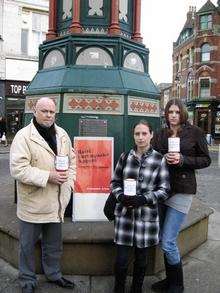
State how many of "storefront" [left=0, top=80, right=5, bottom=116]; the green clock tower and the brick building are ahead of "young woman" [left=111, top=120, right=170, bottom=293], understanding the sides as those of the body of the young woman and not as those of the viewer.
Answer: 0

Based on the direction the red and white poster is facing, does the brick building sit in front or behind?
behind

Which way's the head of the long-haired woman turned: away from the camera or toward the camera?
toward the camera

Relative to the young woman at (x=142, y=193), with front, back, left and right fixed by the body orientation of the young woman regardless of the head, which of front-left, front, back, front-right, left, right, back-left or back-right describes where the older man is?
right

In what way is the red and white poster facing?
toward the camera

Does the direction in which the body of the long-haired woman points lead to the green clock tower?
no

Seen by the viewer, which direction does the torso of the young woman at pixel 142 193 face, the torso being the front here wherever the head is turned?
toward the camera

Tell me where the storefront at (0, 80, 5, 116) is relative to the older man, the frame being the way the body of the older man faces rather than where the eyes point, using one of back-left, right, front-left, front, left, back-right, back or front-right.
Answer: back-left

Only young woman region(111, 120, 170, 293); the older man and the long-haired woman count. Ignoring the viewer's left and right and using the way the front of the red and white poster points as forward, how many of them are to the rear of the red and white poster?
0

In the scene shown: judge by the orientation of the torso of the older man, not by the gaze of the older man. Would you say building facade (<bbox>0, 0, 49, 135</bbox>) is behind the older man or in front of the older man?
behind

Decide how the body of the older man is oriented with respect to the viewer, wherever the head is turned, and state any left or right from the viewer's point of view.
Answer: facing the viewer and to the right of the viewer

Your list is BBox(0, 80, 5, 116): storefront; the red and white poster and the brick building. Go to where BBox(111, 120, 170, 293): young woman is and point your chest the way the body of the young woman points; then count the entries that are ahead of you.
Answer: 0

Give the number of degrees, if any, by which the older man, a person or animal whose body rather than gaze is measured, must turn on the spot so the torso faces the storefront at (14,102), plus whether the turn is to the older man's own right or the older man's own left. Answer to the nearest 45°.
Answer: approximately 135° to the older man's own left

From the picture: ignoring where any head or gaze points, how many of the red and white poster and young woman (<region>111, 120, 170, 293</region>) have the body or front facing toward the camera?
2

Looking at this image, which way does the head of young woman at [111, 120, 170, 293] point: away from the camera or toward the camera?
toward the camera

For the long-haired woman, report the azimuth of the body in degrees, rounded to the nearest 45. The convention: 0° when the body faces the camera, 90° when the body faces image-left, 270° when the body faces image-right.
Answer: approximately 45°

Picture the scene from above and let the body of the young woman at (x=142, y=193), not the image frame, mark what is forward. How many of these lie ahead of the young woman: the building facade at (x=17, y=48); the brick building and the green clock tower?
0
